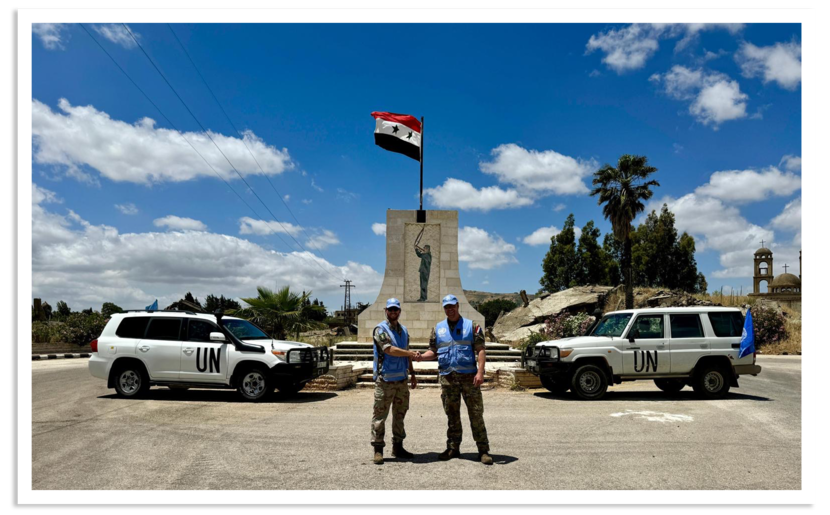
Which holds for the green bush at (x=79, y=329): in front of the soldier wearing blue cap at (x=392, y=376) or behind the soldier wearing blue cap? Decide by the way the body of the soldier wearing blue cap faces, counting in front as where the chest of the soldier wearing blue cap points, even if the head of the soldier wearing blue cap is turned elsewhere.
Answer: behind

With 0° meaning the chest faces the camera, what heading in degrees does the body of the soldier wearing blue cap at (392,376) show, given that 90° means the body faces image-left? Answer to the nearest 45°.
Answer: approximately 315°

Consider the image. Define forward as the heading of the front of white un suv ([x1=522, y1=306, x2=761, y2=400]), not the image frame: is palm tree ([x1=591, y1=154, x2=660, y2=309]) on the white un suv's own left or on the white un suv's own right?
on the white un suv's own right

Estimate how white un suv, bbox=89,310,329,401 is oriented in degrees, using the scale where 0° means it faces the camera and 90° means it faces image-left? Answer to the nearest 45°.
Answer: approximately 315°

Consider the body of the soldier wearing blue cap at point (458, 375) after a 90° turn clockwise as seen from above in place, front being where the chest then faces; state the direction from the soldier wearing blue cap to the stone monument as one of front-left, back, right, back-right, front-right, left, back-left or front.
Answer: right
